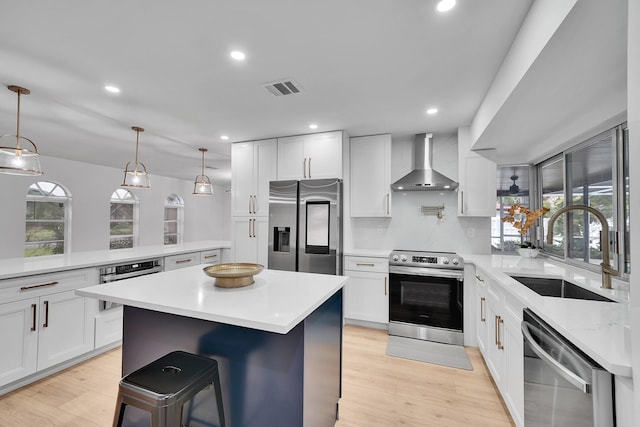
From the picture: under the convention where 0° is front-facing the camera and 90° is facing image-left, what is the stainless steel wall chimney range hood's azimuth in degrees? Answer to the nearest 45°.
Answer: approximately 0°

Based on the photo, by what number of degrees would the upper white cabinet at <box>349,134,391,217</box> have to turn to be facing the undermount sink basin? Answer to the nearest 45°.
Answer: approximately 45° to its left

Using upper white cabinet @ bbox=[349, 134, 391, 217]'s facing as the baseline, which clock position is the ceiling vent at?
The ceiling vent is roughly at 1 o'clock from the upper white cabinet.

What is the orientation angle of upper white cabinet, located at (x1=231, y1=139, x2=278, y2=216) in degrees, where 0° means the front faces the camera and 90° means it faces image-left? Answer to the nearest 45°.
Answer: approximately 0°

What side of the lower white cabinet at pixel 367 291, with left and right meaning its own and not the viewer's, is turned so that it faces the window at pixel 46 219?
right

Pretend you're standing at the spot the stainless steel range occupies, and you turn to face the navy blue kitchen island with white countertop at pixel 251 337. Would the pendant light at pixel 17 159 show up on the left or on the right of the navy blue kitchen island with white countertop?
right

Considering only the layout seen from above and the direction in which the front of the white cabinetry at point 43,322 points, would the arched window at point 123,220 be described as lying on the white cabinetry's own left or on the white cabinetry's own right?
on the white cabinetry's own left

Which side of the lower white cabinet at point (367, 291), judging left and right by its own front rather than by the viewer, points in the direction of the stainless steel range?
left

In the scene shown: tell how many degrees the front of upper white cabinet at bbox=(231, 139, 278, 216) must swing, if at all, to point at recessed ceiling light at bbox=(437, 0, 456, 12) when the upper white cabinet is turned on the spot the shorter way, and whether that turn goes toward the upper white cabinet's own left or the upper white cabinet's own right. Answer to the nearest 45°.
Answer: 0° — it already faces it
